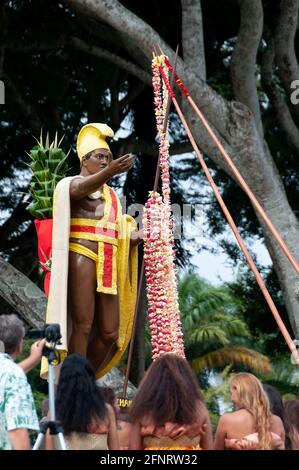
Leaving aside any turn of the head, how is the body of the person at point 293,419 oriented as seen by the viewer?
away from the camera

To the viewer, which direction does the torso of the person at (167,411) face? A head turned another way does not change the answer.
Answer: away from the camera

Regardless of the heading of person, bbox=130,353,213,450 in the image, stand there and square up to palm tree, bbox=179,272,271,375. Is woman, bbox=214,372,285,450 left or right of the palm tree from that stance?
right

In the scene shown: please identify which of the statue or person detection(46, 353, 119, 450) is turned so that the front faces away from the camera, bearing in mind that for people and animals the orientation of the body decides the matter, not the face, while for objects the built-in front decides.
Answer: the person

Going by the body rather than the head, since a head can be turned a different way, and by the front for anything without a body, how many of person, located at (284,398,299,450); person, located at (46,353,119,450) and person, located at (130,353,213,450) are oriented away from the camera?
3

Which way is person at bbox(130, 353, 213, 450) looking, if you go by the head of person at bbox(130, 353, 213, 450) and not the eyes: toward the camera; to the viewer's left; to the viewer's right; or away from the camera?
away from the camera

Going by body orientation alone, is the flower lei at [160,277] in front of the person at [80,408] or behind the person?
in front

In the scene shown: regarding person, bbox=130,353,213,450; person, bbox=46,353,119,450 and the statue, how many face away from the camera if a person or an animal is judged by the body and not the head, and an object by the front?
2

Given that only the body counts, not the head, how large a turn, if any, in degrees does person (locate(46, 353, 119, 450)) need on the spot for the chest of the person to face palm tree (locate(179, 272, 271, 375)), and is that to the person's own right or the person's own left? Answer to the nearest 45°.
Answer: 0° — they already face it

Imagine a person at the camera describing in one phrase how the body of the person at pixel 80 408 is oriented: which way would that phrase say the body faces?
away from the camera

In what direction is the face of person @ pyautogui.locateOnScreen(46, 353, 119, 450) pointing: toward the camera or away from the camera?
away from the camera

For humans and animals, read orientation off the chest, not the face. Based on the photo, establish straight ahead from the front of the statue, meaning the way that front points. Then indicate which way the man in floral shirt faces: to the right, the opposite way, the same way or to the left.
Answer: to the left

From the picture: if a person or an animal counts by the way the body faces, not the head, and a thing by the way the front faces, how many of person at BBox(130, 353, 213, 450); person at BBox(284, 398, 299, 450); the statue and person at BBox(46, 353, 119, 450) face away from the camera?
3

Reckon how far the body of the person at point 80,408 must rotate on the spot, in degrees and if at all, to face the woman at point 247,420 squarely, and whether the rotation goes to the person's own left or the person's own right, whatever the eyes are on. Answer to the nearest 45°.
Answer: approximately 90° to the person's own right

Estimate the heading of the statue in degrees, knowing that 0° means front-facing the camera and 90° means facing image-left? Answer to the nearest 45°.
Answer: approximately 315°
